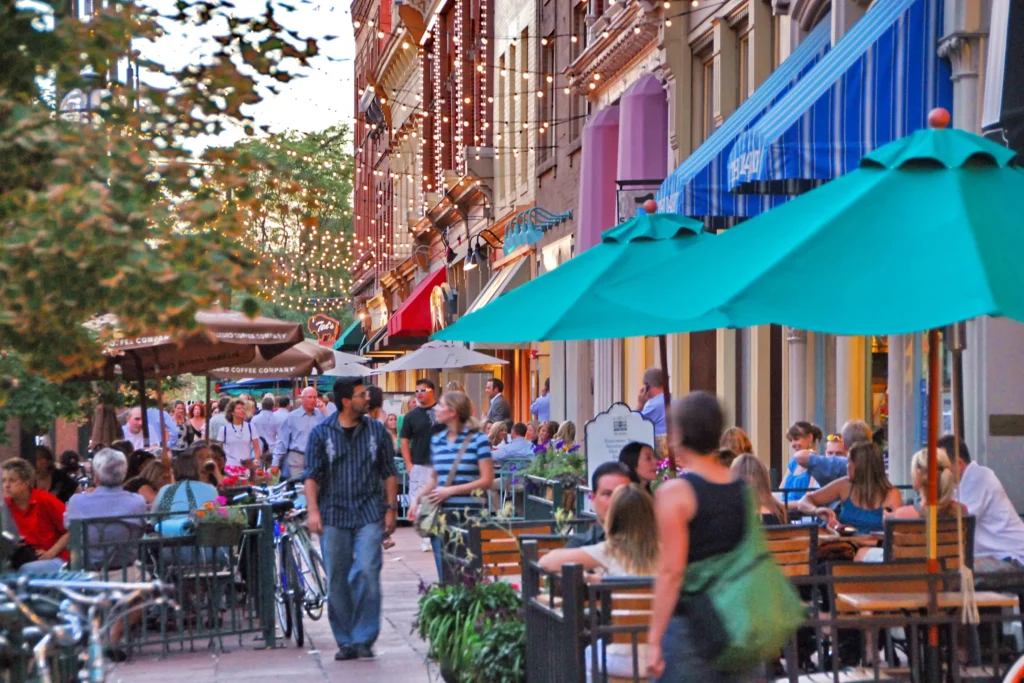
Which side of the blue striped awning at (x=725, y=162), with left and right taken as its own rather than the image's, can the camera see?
left

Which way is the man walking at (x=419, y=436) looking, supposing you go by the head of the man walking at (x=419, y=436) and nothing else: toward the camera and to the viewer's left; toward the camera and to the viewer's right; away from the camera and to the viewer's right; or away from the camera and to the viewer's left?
toward the camera and to the viewer's left

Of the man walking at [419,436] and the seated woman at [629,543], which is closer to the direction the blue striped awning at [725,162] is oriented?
the man walking

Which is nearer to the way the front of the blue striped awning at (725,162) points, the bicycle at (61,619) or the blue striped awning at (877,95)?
the bicycle

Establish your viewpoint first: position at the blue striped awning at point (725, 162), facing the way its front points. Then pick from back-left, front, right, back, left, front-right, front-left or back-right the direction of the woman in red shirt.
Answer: front-left

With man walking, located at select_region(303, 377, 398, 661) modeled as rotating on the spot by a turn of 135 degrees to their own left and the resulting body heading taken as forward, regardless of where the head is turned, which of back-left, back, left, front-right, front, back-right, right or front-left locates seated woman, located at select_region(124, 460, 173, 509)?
left

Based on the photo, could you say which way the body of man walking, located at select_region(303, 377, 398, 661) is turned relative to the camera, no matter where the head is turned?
toward the camera

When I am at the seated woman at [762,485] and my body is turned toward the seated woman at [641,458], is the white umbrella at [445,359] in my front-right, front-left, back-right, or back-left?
front-right
